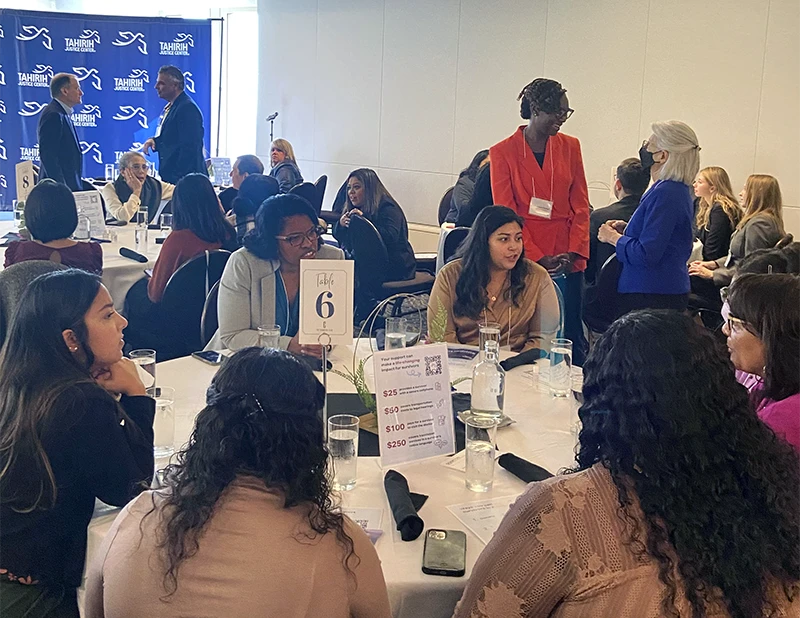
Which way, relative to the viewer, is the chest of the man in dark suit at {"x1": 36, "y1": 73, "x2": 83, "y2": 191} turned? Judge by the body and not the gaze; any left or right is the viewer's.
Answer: facing to the right of the viewer

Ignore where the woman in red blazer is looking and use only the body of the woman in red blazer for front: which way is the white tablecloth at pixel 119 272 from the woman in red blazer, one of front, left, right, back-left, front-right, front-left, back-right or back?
back-right

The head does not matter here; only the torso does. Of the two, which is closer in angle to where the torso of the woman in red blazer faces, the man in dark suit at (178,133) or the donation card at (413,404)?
the donation card

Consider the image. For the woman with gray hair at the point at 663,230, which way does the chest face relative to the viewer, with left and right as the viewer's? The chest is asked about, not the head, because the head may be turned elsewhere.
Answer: facing to the left of the viewer

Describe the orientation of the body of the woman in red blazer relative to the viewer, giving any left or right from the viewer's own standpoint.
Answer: facing the viewer and to the right of the viewer

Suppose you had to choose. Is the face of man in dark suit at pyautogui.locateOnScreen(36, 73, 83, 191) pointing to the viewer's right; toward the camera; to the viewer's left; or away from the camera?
to the viewer's right

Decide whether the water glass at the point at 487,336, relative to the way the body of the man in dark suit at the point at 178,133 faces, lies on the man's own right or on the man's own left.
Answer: on the man's own left

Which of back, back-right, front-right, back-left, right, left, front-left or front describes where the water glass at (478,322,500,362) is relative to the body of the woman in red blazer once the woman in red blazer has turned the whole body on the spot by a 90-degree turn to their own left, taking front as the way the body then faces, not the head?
back-right

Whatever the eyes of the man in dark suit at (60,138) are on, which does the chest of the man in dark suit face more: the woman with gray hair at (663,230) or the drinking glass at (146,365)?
the woman with gray hair

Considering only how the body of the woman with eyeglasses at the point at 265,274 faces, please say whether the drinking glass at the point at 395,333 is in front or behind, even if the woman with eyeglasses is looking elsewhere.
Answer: in front

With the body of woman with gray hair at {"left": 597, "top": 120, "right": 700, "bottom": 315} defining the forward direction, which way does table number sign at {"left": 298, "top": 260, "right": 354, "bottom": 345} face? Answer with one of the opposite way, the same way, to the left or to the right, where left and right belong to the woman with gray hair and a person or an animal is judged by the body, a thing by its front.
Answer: to the left

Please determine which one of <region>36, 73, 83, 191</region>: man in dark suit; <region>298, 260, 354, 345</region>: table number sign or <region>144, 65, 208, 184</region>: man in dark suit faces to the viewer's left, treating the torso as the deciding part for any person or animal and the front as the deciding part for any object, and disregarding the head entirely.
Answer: <region>144, 65, 208, 184</region>: man in dark suit

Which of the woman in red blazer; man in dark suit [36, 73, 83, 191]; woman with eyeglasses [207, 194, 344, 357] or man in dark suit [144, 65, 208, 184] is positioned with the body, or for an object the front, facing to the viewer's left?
man in dark suit [144, 65, 208, 184]

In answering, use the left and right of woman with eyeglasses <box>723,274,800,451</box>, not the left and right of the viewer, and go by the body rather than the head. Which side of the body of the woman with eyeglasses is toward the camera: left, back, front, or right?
left

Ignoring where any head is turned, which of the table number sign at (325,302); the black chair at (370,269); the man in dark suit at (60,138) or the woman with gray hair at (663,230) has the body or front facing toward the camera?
the table number sign

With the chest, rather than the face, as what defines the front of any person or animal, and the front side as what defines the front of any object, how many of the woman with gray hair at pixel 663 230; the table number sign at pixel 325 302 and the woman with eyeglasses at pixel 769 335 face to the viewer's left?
2

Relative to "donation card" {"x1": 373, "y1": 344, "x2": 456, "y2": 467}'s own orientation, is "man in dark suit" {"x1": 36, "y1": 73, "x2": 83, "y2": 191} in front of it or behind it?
behind

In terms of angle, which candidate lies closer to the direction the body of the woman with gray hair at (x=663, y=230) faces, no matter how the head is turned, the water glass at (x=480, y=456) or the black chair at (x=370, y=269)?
the black chair

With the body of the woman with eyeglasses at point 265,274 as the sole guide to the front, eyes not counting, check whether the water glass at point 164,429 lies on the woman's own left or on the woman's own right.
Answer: on the woman's own right
